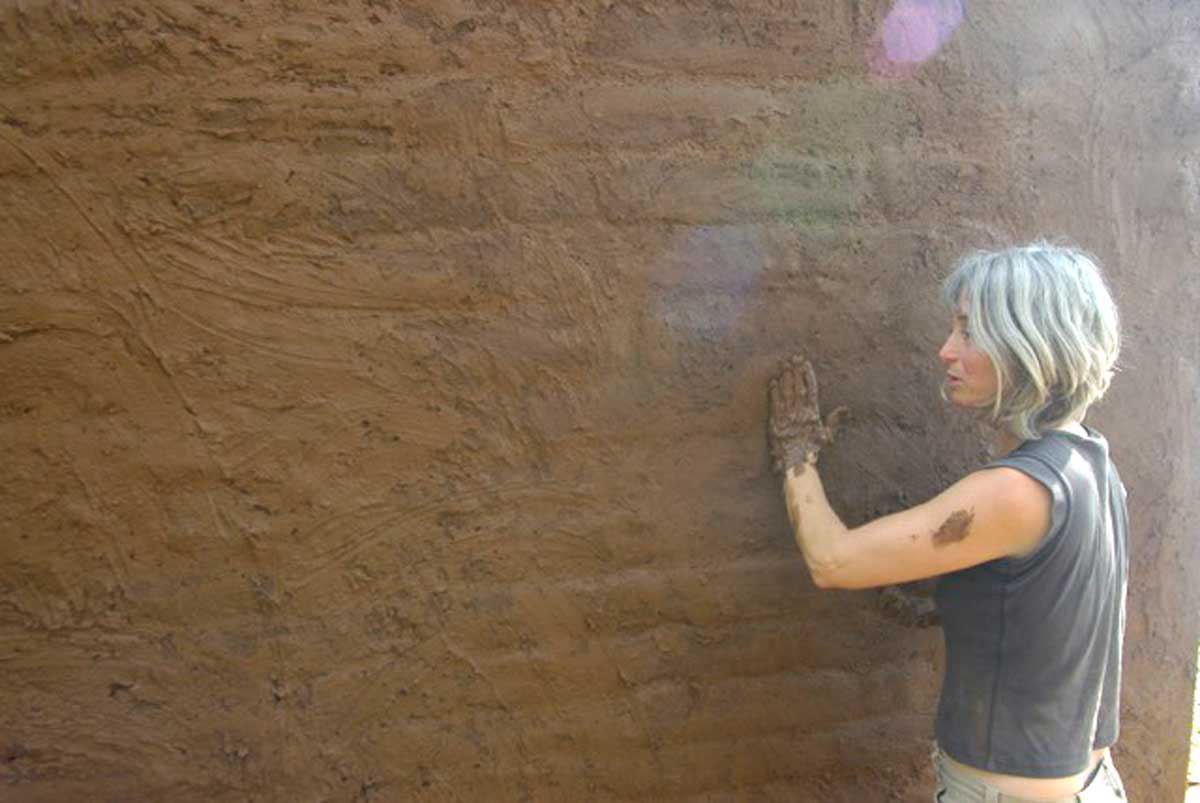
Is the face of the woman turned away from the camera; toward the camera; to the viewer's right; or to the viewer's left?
to the viewer's left

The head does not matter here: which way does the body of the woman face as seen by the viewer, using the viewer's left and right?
facing away from the viewer and to the left of the viewer
